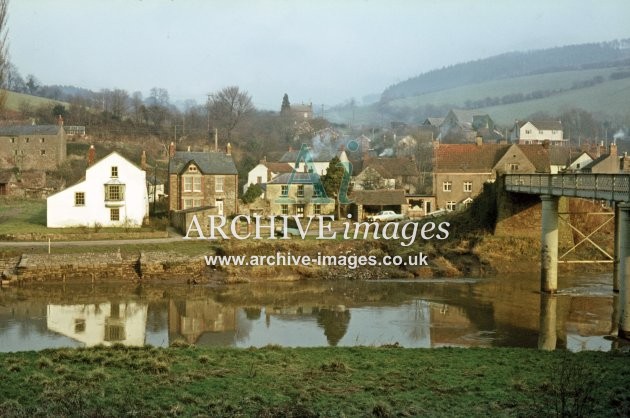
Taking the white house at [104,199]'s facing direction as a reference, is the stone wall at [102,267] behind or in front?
in front

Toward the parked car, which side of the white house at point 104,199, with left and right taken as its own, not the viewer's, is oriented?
left

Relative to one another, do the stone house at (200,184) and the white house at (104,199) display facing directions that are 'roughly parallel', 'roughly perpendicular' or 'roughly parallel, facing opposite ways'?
roughly parallel

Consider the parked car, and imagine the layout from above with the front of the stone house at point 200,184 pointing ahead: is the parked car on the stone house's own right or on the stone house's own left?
on the stone house's own left

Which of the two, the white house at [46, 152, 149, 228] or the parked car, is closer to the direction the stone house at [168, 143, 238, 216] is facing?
the white house

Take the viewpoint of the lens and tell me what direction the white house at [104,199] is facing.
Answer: facing the viewer

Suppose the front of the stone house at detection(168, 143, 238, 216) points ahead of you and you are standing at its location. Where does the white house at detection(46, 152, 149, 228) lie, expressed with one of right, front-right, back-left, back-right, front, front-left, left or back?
front-right

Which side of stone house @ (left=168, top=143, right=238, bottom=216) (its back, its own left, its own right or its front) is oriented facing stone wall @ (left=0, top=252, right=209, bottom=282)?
front

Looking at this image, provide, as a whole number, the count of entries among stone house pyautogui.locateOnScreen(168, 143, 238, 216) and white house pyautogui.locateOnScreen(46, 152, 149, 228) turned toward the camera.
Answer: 2

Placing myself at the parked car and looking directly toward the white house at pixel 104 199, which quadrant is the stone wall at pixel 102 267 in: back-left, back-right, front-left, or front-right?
front-left

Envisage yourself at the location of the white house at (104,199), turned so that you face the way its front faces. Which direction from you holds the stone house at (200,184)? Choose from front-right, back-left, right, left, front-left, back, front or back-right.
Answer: back-left
